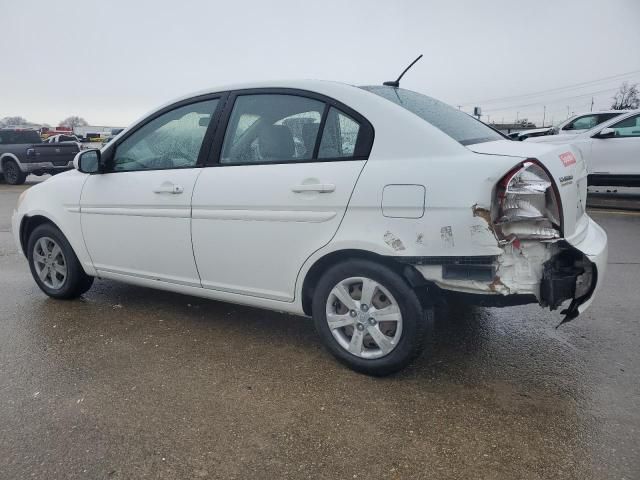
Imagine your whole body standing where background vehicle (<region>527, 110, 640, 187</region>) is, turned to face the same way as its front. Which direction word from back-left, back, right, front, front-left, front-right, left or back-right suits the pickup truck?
front

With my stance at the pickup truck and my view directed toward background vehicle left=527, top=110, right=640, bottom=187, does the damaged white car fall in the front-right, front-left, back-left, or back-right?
front-right

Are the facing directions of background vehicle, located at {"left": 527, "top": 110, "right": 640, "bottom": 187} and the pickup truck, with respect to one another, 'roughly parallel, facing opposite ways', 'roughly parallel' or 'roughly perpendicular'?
roughly parallel

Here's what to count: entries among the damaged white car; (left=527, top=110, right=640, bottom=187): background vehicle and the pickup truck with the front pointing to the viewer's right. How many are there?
0

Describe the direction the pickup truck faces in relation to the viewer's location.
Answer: facing away from the viewer and to the left of the viewer

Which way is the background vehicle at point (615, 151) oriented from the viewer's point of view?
to the viewer's left

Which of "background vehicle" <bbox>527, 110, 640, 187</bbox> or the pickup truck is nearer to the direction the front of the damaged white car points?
the pickup truck

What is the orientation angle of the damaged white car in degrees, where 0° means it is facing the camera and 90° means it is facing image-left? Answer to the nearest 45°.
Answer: approximately 135°

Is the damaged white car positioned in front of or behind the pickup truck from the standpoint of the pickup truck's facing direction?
behind

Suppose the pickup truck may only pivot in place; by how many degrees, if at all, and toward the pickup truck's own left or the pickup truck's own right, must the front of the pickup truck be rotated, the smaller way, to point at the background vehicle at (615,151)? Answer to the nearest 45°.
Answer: approximately 180°

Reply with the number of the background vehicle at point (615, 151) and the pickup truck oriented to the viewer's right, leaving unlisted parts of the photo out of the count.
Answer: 0

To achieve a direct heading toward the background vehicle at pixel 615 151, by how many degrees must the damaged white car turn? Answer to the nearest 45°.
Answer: approximately 90° to its right
